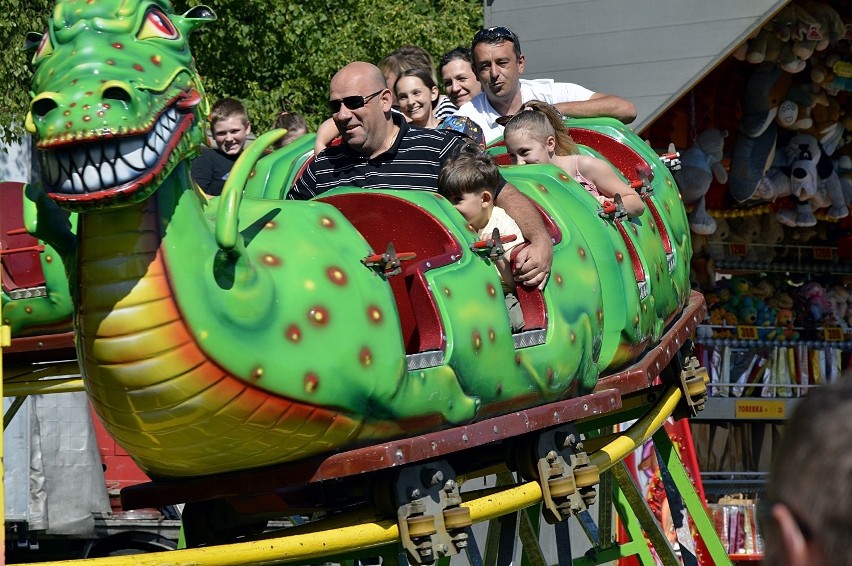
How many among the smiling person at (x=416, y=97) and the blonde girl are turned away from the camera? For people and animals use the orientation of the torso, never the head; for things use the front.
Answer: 0

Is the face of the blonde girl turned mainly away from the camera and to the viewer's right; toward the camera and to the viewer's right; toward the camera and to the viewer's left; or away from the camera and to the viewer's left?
toward the camera and to the viewer's left

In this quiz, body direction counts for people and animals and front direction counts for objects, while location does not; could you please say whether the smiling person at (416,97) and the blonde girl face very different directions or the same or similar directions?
same or similar directions

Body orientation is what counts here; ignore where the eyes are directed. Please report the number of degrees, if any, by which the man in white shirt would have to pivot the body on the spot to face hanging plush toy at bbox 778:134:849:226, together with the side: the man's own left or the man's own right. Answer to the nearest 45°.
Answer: approximately 180°

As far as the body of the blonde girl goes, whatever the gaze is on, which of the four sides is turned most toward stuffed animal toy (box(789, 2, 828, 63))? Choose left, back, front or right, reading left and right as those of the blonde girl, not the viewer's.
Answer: back

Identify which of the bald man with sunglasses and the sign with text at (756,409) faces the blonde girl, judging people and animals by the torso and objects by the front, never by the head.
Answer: the sign with text

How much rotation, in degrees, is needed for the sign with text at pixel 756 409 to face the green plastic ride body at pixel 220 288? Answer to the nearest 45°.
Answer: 0° — it already faces it

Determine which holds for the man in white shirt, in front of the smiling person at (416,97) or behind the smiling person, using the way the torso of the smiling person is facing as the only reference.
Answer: behind

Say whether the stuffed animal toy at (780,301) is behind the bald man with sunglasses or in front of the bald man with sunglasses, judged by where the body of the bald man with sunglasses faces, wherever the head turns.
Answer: behind

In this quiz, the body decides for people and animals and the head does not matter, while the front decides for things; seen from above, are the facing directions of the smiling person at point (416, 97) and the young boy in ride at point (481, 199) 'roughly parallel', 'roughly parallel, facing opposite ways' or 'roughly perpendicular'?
roughly parallel

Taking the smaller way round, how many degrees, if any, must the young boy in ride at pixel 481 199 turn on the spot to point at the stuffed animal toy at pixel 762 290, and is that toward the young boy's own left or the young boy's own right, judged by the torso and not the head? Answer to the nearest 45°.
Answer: approximately 135° to the young boy's own right

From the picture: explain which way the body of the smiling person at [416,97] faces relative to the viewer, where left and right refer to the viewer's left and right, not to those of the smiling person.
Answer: facing the viewer and to the left of the viewer
